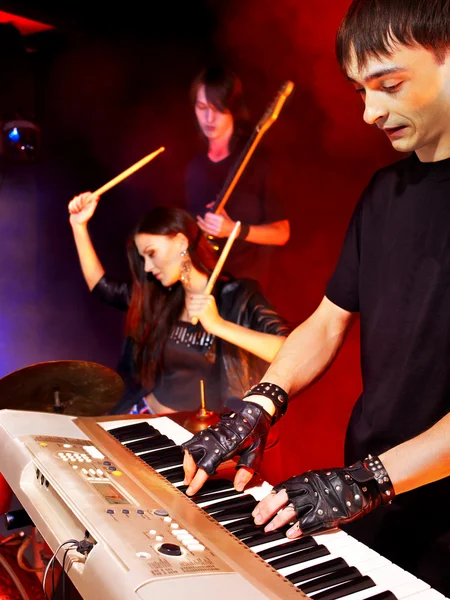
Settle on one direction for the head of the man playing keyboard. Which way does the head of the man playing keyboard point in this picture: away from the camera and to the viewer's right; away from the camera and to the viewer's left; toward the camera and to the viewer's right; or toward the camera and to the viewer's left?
toward the camera and to the viewer's left

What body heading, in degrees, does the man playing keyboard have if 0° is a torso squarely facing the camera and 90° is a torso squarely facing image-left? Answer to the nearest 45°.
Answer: approximately 45°

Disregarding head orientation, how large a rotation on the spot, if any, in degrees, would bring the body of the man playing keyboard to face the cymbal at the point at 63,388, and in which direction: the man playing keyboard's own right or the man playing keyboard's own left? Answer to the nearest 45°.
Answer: approximately 90° to the man playing keyboard's own right

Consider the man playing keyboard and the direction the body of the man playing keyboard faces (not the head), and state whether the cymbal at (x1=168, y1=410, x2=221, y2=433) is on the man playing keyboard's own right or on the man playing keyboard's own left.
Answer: on the man playing keyboard's own right

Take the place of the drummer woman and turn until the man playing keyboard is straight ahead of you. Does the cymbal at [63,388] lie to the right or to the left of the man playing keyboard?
right

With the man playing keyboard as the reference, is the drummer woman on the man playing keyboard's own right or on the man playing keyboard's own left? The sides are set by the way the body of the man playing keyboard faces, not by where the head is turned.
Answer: on the man playing keyboard's own right

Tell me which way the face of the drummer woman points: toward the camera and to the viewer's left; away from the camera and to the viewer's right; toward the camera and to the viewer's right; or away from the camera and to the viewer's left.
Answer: toward the camera and to the viewer's left

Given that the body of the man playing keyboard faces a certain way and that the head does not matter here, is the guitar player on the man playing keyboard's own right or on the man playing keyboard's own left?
on the man playing keyboard's own right
